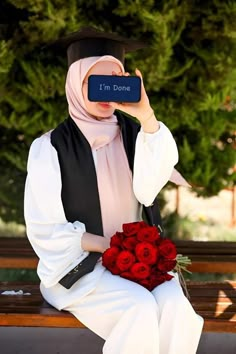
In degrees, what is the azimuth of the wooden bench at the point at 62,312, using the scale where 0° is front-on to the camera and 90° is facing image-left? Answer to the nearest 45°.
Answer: approximately 0°

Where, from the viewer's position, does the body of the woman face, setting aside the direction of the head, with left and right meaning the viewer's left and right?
facing the viewer and to the right of the viewer
